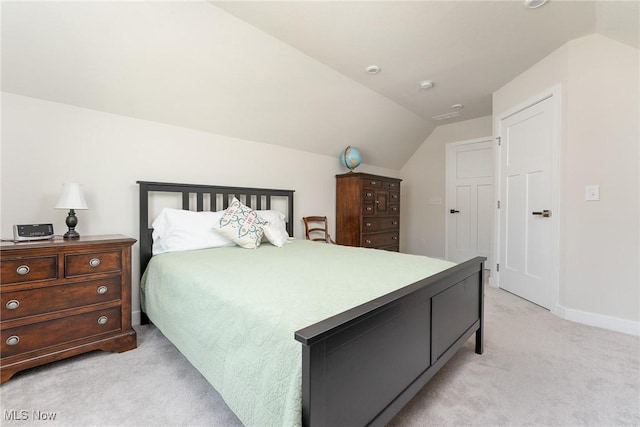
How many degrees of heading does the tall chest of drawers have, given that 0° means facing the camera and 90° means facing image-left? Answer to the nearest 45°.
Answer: approximately 315°

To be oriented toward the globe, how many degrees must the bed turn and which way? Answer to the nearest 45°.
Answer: approximately 135° to its left

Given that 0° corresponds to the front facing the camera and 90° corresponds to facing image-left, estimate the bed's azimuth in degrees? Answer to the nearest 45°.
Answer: approximately 315°

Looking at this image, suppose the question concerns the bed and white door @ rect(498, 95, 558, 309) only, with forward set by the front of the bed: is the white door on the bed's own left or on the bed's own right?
on the bed's own left

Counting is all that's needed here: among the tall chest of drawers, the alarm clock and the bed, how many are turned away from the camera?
0

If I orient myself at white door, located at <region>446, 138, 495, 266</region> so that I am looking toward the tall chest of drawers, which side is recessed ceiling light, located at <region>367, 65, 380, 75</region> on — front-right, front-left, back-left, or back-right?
front-left

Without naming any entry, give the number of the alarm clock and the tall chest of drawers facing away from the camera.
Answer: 0

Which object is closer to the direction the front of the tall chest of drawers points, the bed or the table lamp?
the bed

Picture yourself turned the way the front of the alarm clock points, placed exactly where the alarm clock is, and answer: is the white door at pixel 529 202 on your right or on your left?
on your left

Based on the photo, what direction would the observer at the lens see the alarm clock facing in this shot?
facing the viewer

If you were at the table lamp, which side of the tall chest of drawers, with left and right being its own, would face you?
right

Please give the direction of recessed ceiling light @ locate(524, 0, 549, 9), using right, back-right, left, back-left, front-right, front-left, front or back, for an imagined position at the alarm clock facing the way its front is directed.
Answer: front-left
